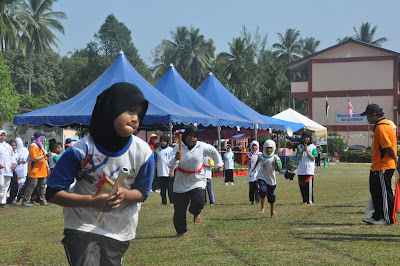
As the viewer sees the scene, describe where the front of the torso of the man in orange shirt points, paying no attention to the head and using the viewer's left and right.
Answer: facing to the left of the viewer

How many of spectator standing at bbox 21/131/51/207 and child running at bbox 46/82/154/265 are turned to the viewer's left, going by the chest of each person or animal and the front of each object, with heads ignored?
0

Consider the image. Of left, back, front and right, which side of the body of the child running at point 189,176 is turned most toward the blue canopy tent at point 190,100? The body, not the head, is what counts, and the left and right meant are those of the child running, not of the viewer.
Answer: back

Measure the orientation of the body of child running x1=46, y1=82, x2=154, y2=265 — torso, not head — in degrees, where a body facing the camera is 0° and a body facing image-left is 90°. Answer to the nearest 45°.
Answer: approximately 315°

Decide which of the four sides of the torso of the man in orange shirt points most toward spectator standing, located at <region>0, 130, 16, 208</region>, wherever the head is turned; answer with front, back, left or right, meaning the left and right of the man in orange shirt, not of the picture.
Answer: front

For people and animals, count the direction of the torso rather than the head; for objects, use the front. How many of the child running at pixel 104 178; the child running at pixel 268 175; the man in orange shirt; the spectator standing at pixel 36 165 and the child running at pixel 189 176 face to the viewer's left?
1

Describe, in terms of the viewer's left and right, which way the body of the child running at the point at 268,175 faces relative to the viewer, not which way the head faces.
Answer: facing the viewer

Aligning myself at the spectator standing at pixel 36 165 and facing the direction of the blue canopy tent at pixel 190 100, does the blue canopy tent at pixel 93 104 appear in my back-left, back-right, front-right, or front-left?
front-left

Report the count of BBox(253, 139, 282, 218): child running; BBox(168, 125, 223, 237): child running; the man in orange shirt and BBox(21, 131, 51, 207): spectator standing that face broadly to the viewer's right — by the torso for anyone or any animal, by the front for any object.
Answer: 1

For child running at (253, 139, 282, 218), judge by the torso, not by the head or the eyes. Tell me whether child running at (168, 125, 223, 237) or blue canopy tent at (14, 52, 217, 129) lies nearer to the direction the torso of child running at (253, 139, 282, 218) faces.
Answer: the child running

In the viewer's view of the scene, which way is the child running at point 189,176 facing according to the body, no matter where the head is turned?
toward the camera

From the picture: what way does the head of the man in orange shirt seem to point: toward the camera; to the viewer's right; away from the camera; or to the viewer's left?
to the viewer's left

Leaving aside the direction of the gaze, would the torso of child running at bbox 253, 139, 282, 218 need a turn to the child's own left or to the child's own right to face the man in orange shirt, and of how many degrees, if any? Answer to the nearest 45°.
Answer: approximately 45° to the child's own left

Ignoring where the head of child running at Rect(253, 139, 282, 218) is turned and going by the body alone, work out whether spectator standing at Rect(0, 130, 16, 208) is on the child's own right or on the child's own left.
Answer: on the child's own right

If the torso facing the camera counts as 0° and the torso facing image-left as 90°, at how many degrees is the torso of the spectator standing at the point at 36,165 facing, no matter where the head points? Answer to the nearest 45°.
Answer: approximately 270°

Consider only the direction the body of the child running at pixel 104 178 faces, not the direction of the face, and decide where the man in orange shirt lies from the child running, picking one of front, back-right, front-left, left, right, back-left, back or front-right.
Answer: left
